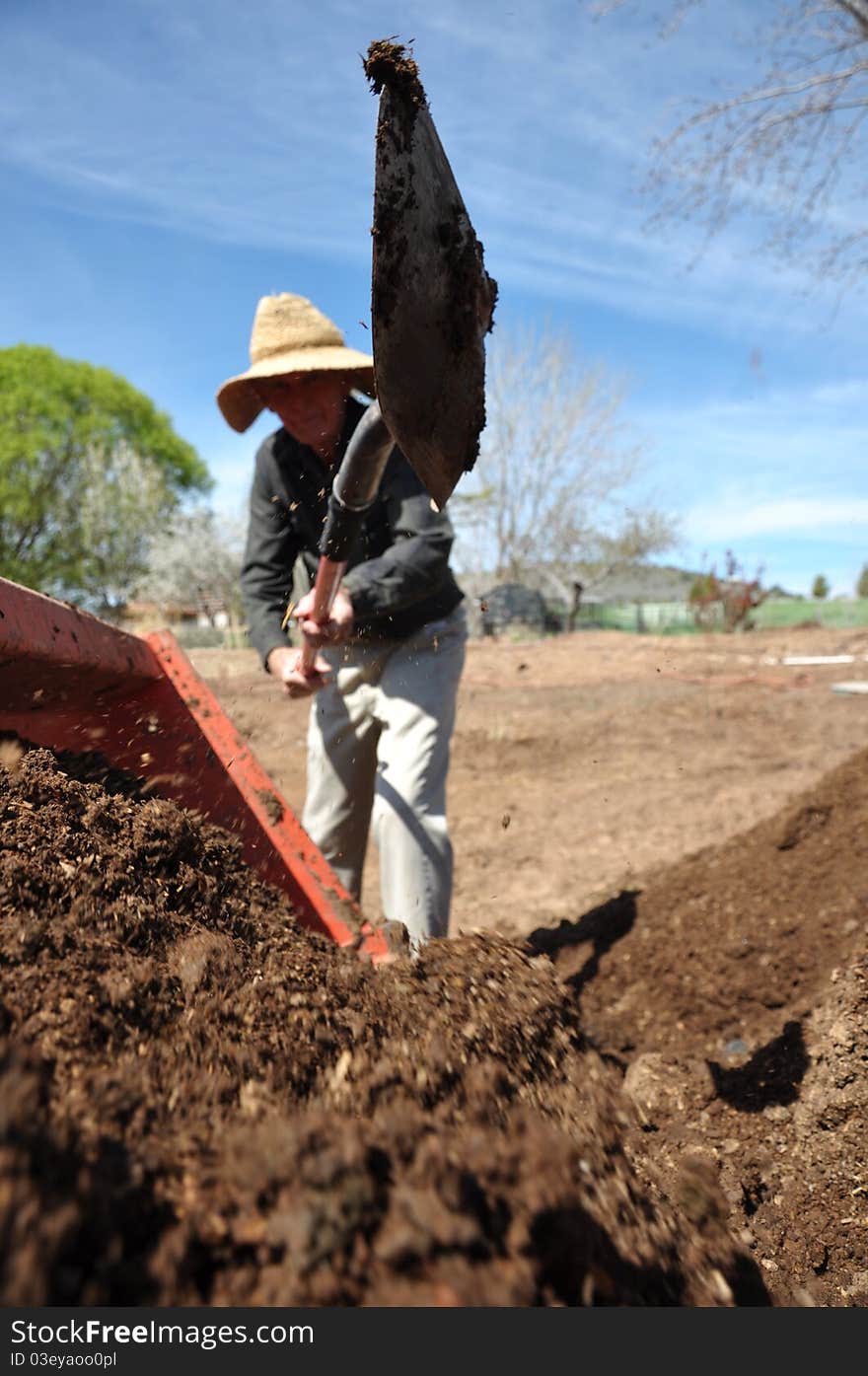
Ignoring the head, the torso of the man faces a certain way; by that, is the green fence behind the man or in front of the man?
behind

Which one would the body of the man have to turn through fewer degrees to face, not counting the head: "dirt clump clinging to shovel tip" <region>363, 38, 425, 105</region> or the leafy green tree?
the dirt clump clinging to shovel tip

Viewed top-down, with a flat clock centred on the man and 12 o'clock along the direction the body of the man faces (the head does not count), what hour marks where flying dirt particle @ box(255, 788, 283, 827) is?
The flying dirt particle is roughly at 11 o'clock from the man.

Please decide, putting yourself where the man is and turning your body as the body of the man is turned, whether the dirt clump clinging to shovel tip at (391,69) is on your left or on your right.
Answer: on your left

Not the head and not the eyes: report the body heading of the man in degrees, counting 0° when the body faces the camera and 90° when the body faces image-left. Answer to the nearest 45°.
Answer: approximately 45°

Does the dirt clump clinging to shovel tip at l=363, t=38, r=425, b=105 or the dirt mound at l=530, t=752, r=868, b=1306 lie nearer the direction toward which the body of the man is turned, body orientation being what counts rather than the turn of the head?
the dirt clump clinging to shovel tip

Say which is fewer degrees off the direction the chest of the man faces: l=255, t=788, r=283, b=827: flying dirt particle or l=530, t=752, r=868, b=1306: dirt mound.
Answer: the flying dirt particle

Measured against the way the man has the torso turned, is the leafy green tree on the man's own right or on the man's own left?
on the man's own right
